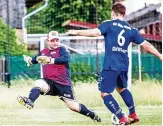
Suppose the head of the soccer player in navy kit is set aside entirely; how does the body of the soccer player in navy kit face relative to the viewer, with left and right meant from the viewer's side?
facing away from the viewer and to the left of the viewer

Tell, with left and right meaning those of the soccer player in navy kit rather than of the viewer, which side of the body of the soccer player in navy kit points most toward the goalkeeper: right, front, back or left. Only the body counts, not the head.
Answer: left

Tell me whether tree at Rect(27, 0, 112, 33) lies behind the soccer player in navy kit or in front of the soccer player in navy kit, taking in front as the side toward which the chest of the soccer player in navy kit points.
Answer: in front

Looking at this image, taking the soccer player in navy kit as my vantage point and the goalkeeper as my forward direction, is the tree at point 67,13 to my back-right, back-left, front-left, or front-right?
front-right

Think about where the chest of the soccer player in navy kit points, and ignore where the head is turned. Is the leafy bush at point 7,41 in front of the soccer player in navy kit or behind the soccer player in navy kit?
in front
